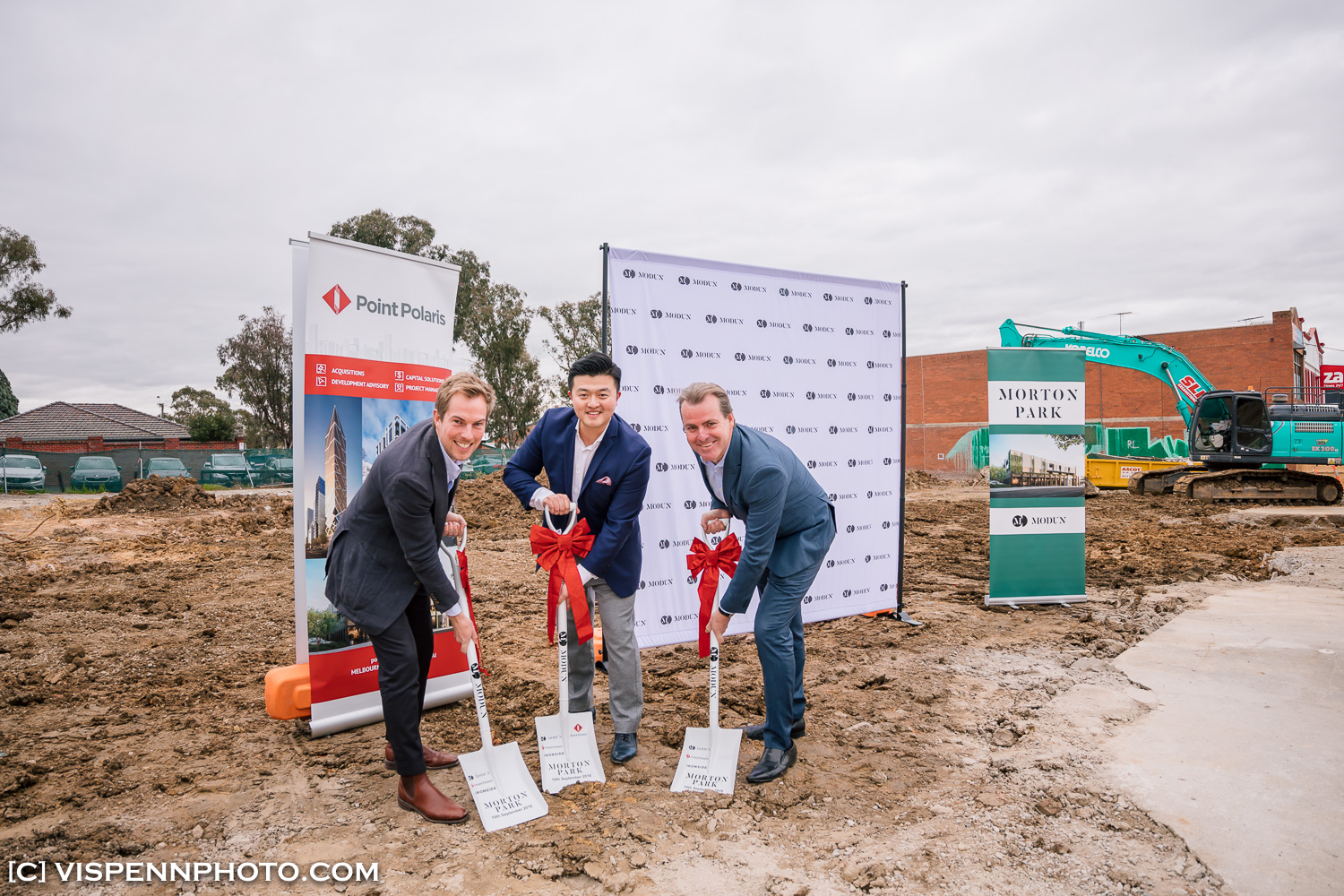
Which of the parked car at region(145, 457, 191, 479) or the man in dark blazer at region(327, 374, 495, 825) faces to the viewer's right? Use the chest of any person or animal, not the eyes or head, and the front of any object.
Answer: the man in dark blazer

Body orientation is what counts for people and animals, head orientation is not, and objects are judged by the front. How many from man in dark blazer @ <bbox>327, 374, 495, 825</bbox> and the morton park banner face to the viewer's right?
1

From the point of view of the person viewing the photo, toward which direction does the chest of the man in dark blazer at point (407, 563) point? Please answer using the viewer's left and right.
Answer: facing to the right of the viewer

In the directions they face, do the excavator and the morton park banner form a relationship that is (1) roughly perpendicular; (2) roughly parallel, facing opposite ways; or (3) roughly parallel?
roughly perpendicular

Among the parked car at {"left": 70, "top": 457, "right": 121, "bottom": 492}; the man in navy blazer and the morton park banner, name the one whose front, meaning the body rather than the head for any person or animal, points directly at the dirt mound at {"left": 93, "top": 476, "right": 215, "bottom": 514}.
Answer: the parked car

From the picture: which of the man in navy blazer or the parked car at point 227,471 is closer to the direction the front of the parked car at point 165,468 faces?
the man in navy blazer

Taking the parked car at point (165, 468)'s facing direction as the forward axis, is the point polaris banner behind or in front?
in front

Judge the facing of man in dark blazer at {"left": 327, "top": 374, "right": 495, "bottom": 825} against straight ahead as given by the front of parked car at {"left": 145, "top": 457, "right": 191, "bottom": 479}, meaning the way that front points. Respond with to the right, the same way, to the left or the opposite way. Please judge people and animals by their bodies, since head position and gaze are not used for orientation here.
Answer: to the left

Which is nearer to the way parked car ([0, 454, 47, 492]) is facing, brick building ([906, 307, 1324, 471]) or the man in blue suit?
the man in blue suit

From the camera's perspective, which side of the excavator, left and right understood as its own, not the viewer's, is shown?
left
